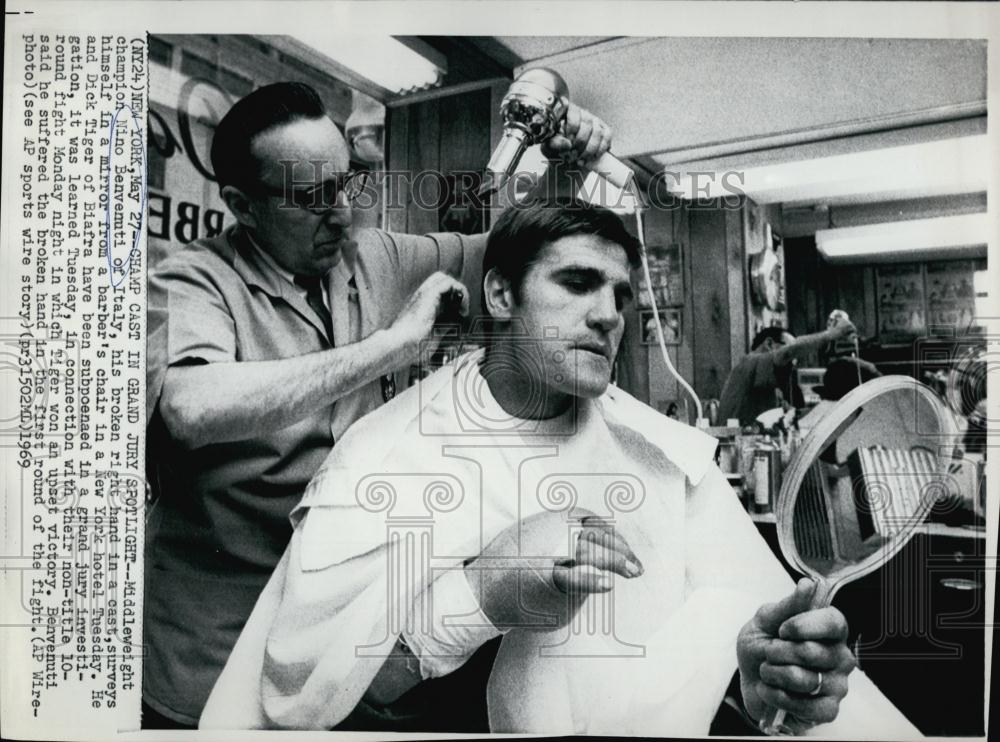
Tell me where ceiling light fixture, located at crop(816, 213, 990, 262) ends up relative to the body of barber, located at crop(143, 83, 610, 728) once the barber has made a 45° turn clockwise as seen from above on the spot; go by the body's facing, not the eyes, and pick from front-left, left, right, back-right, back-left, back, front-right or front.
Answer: left

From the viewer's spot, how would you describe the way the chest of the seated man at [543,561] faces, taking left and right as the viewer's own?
facing the viewer and to the right of the viewer

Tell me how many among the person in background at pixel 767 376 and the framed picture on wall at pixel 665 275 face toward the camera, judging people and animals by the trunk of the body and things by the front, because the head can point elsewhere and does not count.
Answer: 1

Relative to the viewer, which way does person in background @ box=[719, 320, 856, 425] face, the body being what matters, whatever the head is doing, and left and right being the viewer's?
facing away from the viewer and to the right of the viewer
